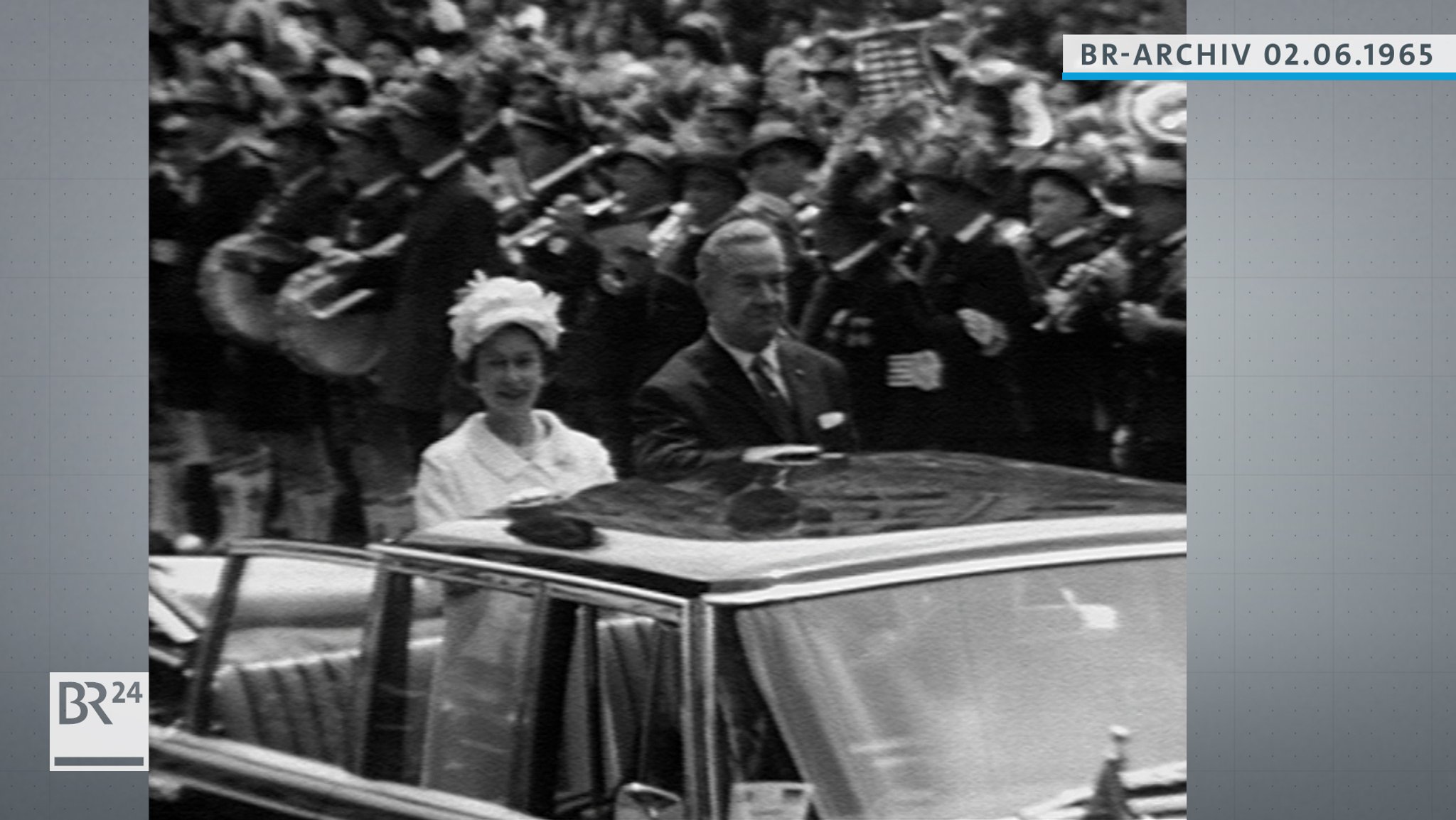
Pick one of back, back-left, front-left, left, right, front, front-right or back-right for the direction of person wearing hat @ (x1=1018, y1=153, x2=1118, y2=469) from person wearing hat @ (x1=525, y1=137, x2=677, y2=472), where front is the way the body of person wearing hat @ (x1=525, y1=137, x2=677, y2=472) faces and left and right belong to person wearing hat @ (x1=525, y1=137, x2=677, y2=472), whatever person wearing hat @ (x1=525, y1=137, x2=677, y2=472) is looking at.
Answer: back-left

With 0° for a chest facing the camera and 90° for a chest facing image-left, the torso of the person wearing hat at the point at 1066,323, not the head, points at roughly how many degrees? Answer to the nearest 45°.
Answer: approximately 45°

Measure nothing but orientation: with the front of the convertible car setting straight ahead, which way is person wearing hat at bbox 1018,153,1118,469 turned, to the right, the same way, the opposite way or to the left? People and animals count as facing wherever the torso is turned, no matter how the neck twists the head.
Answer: to the right

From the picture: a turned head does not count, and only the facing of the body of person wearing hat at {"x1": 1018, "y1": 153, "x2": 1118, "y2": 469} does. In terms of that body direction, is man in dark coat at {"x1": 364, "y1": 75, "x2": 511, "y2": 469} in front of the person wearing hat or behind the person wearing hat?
in front

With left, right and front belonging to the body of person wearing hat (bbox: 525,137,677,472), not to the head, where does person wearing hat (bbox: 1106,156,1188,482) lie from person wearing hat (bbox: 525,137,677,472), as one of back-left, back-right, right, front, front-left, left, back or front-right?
back-left

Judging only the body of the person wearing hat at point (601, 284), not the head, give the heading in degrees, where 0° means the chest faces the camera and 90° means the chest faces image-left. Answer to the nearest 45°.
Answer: approximately 45°
